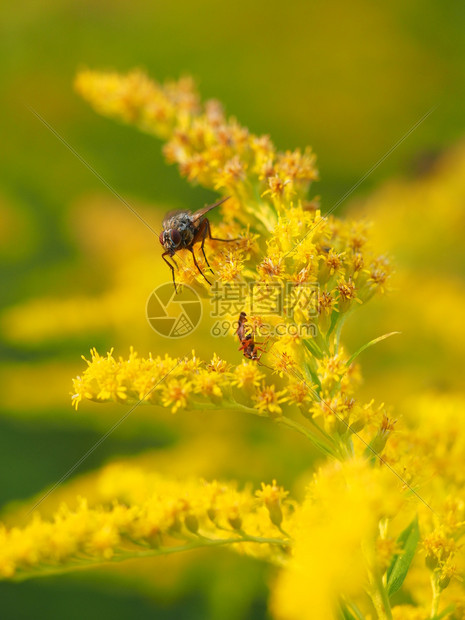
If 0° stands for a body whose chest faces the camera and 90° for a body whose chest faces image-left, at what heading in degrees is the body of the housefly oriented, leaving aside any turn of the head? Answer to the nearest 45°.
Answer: approximately 45°
